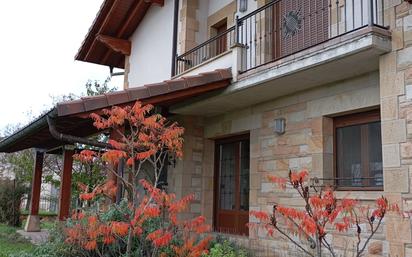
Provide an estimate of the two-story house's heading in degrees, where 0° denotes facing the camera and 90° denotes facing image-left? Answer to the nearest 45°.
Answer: approximately 45°

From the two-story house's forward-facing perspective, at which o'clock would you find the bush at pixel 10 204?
The bush is roughly at 3 o'clock from the two-story house.

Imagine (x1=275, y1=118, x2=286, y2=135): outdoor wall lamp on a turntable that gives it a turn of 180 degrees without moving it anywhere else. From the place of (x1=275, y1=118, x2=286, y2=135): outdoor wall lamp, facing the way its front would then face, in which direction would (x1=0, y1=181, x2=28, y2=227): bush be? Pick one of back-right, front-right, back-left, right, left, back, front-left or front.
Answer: left

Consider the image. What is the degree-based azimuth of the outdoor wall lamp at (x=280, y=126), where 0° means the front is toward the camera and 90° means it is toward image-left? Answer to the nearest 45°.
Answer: approximately 45°
